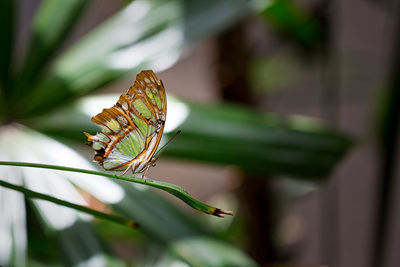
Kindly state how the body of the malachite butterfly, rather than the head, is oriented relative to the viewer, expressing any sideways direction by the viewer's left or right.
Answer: facing to the right of the viewer
